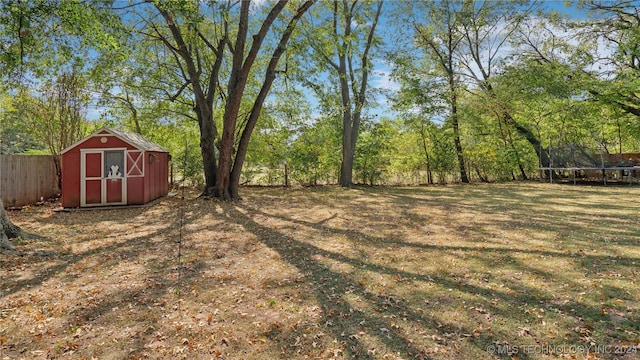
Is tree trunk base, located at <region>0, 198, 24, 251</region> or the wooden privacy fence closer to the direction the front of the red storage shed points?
the tree trunk base

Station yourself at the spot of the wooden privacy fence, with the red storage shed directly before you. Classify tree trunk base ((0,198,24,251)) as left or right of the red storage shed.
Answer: right

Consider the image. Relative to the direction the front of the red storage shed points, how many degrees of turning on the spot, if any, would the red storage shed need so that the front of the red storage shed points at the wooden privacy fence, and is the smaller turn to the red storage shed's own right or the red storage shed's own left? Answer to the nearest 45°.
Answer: approximately 135° to the red storage shed's own right

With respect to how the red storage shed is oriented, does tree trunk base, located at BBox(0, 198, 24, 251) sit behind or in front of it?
in front

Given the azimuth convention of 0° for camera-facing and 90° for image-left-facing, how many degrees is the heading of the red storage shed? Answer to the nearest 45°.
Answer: approximately 0°
